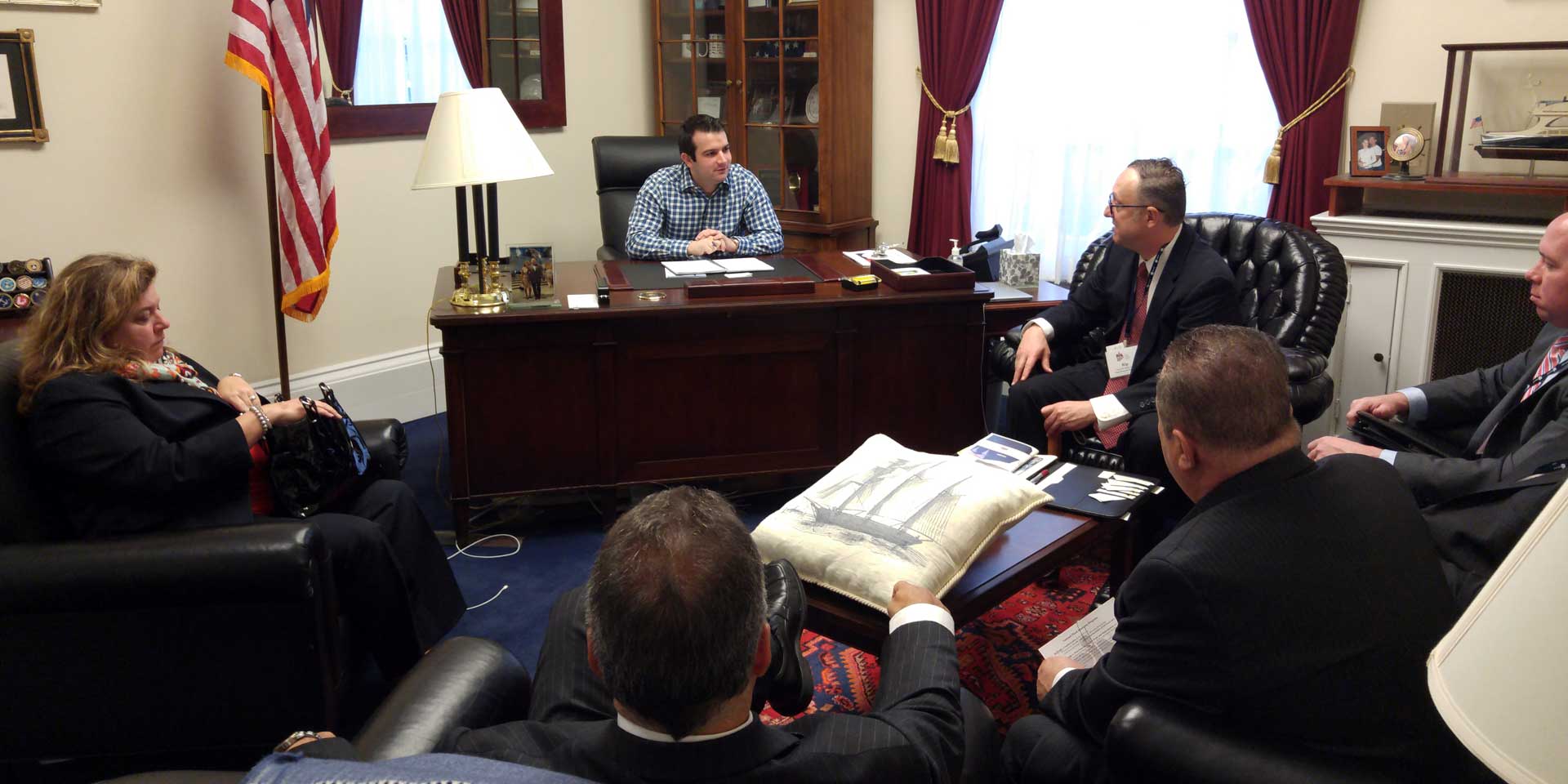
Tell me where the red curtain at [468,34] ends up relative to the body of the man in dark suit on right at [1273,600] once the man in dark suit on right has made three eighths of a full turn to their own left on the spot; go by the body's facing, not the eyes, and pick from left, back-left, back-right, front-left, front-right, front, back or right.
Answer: back-right

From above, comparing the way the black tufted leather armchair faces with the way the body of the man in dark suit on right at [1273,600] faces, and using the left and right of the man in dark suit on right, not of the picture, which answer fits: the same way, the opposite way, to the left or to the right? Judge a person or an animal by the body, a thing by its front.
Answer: to the left

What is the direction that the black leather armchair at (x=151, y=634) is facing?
to the viewer's right

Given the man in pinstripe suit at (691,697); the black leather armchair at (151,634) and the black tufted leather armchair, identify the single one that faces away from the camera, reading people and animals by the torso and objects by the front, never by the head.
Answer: the man in pinstripe suit

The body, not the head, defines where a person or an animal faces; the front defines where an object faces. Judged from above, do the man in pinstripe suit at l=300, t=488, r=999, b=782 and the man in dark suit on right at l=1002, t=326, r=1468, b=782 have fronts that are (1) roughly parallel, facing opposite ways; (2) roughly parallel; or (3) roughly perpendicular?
roughly parallel

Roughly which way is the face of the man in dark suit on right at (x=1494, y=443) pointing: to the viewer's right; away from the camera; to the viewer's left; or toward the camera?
to the viewer's left

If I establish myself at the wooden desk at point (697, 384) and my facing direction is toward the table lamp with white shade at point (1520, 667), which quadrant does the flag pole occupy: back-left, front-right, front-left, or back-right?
back-right

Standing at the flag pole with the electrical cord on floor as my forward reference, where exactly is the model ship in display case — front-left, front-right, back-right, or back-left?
front-left

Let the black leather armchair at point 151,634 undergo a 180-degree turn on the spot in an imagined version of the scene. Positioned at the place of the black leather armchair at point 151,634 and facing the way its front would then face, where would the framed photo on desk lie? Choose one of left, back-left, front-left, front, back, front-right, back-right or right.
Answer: back-right

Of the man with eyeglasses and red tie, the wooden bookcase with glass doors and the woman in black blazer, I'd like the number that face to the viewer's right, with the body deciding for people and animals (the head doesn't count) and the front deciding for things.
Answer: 1

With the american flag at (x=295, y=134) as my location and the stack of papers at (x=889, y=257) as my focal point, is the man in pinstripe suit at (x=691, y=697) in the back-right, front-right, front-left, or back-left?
front-right

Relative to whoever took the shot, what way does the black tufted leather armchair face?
facing the viewer and to the left of the viewer

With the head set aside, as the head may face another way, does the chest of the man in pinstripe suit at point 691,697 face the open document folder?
yes

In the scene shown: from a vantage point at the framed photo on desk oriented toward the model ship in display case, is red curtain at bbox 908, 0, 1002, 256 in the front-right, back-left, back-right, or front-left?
front-left

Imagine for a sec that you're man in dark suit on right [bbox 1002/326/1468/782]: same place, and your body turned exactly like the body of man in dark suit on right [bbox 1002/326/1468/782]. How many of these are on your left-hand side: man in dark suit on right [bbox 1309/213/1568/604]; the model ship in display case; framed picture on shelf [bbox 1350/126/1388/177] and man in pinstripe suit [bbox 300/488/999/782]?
1

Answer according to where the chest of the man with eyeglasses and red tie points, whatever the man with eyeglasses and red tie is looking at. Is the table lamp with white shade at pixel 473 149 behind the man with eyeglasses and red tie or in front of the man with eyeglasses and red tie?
in front

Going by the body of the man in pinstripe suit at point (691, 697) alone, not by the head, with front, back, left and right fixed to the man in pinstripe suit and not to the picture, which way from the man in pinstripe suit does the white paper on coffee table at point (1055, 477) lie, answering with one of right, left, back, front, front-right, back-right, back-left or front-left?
front-right

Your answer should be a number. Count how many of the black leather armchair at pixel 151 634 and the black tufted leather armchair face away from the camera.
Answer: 0

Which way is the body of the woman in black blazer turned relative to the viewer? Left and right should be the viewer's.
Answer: facing to the right of the viewer

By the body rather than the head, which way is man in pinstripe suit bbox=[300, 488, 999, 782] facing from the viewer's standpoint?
away from the camera
